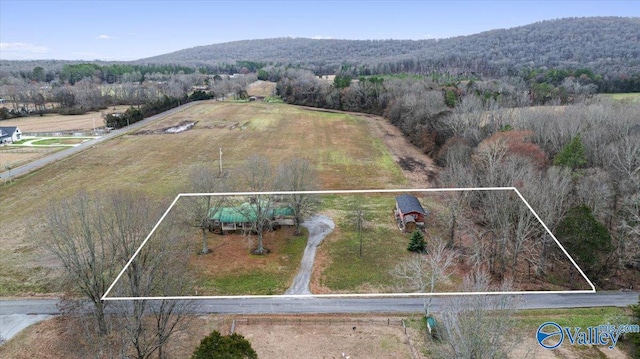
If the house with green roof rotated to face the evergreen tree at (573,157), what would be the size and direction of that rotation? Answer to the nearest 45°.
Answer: approximately 90° to its left

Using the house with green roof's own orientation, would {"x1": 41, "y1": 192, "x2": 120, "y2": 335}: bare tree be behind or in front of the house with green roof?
in front

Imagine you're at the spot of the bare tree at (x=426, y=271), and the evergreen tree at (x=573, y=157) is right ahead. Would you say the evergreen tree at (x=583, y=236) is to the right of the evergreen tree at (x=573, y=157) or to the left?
right

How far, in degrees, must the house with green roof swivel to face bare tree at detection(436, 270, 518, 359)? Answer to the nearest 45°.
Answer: approximately 45° to its left

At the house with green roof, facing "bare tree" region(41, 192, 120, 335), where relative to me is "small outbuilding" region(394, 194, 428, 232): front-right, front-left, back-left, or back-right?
back-left

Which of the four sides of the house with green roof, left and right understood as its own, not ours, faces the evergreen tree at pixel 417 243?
left

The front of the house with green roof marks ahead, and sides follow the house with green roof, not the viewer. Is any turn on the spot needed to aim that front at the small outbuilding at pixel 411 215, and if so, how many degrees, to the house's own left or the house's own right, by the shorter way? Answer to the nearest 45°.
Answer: approximately 90° to the house's own left

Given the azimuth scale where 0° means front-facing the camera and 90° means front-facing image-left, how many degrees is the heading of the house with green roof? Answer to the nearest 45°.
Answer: approximately 0°

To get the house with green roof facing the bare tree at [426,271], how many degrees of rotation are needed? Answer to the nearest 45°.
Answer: approximately 45° to its left

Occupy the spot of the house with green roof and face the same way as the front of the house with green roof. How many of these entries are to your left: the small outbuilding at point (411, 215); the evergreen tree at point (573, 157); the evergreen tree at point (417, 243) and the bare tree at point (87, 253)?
3

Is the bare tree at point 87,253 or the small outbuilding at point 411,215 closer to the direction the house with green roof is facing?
the bare tree

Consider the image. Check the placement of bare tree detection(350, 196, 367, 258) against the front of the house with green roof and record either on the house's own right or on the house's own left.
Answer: on the house's own left

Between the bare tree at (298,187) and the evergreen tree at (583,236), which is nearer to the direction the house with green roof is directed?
the evergreen tree
